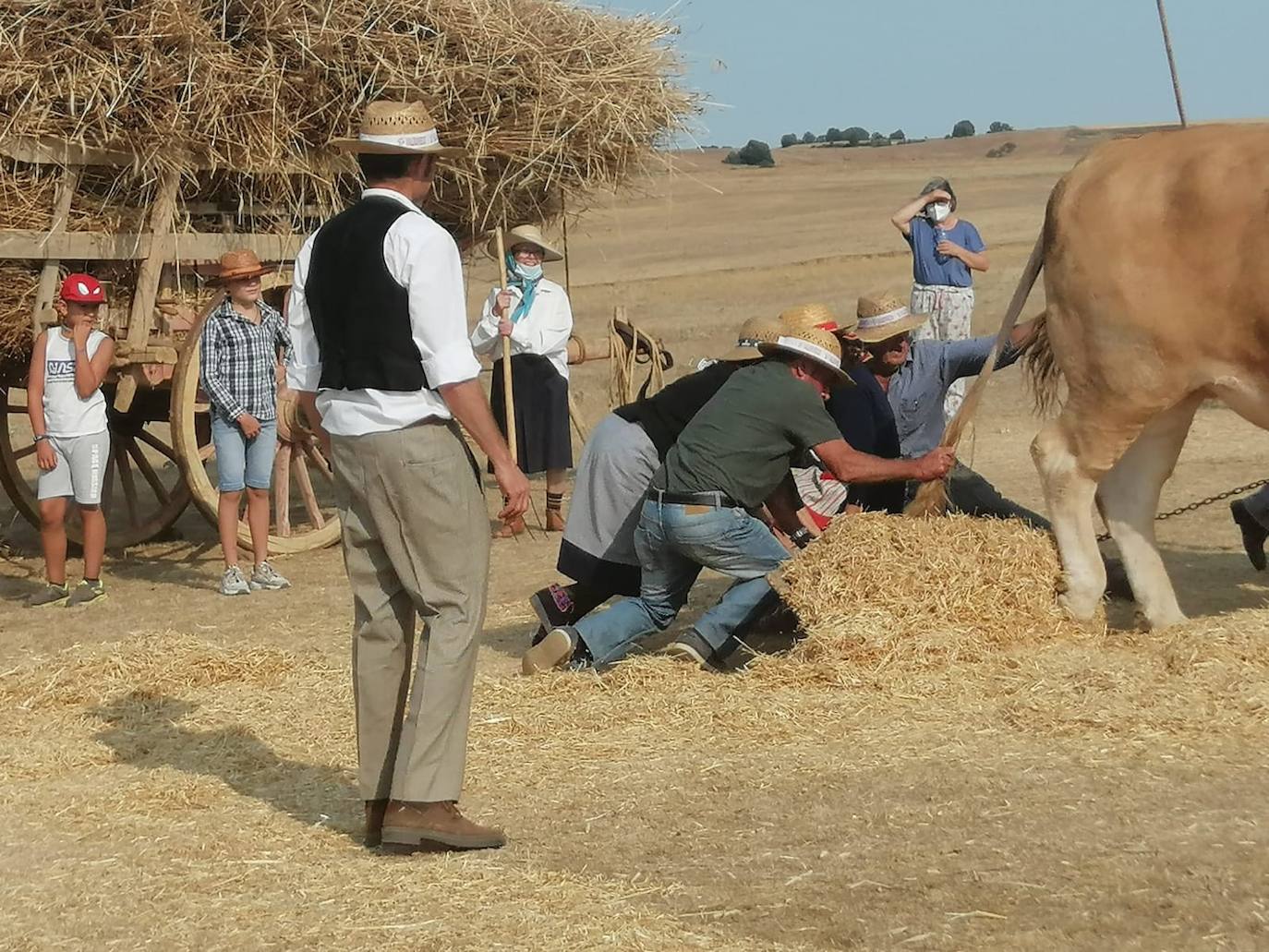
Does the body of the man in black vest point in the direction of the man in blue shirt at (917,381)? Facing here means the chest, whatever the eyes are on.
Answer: yes

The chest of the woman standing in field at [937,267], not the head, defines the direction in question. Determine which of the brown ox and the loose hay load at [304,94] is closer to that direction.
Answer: the brown ox

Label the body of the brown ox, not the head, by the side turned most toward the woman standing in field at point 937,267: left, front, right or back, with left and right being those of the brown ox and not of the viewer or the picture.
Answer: left

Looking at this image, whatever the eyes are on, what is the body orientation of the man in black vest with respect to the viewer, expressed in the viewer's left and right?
facing away from the viewer and to the right of the viewer

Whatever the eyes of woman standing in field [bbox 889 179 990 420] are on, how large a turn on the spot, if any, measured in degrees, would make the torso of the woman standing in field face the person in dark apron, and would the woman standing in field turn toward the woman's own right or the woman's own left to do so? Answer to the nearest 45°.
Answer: approximately 90° to the woman's own right

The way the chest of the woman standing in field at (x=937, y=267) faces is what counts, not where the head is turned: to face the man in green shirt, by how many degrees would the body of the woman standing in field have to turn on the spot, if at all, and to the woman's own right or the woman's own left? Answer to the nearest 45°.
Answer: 0° — they already face them

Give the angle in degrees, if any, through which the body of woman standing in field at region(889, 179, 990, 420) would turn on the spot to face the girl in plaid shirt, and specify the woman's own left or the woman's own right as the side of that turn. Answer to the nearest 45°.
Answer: approximately 45° to the woman's own right

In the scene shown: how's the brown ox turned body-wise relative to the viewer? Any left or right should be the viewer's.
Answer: facing to the right of the viewer

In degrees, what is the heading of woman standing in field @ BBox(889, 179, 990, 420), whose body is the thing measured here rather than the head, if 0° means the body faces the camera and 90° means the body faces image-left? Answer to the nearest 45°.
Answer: approximately 0°

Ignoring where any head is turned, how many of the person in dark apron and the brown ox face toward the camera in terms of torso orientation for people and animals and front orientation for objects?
1

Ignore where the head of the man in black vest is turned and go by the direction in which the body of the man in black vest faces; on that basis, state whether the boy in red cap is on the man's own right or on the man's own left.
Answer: on the man's own left

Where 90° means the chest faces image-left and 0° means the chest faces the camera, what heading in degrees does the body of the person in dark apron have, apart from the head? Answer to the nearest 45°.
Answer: approximately 0°

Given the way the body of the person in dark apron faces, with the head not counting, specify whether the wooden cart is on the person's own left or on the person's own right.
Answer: on the person's own right
